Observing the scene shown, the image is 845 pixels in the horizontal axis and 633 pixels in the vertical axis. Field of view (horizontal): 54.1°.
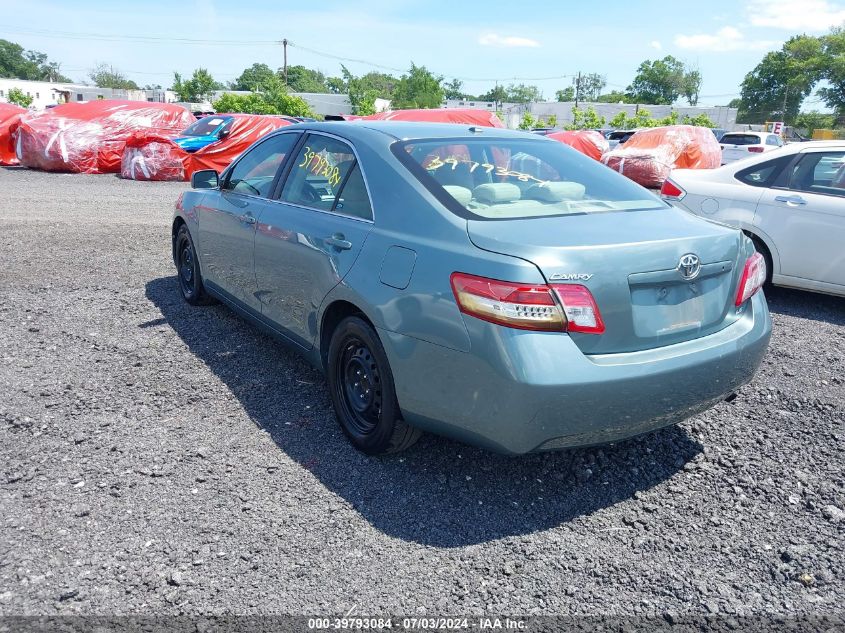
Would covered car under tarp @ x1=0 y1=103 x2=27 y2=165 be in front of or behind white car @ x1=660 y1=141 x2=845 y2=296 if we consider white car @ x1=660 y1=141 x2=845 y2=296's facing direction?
behind

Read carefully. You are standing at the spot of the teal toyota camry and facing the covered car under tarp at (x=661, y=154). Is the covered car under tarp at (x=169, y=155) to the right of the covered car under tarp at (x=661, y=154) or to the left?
left

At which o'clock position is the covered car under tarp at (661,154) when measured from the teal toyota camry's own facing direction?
The covered car under tarp is roughly at 2 o'clock from the teal toyota camry.

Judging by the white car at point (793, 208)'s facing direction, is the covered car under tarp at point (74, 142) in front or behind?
behind

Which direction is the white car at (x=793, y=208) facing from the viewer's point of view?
to the viewer's right

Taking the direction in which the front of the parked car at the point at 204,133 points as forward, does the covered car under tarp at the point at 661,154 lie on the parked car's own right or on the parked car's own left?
on the parked car's own left

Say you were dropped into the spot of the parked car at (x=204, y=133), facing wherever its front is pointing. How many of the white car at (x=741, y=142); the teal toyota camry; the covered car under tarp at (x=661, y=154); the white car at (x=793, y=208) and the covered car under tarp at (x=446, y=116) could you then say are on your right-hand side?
0

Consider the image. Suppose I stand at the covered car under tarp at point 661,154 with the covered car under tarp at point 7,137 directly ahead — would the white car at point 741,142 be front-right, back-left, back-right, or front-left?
back-right

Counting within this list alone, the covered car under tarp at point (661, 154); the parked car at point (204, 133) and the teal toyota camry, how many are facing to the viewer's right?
0

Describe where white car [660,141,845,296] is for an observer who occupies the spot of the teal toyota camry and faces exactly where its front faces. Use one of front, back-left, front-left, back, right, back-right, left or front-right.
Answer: right

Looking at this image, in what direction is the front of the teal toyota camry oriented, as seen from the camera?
facing away from the viewer and to the left of the viewer

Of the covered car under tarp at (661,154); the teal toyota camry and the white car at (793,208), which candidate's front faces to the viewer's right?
the white car

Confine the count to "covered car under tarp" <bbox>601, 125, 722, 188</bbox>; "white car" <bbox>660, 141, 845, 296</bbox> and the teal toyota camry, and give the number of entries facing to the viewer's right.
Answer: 1

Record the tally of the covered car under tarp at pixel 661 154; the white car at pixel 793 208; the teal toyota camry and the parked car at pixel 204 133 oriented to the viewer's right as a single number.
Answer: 1

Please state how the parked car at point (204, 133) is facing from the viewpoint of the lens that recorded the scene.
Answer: facing the viewer and to the left of the viewer
